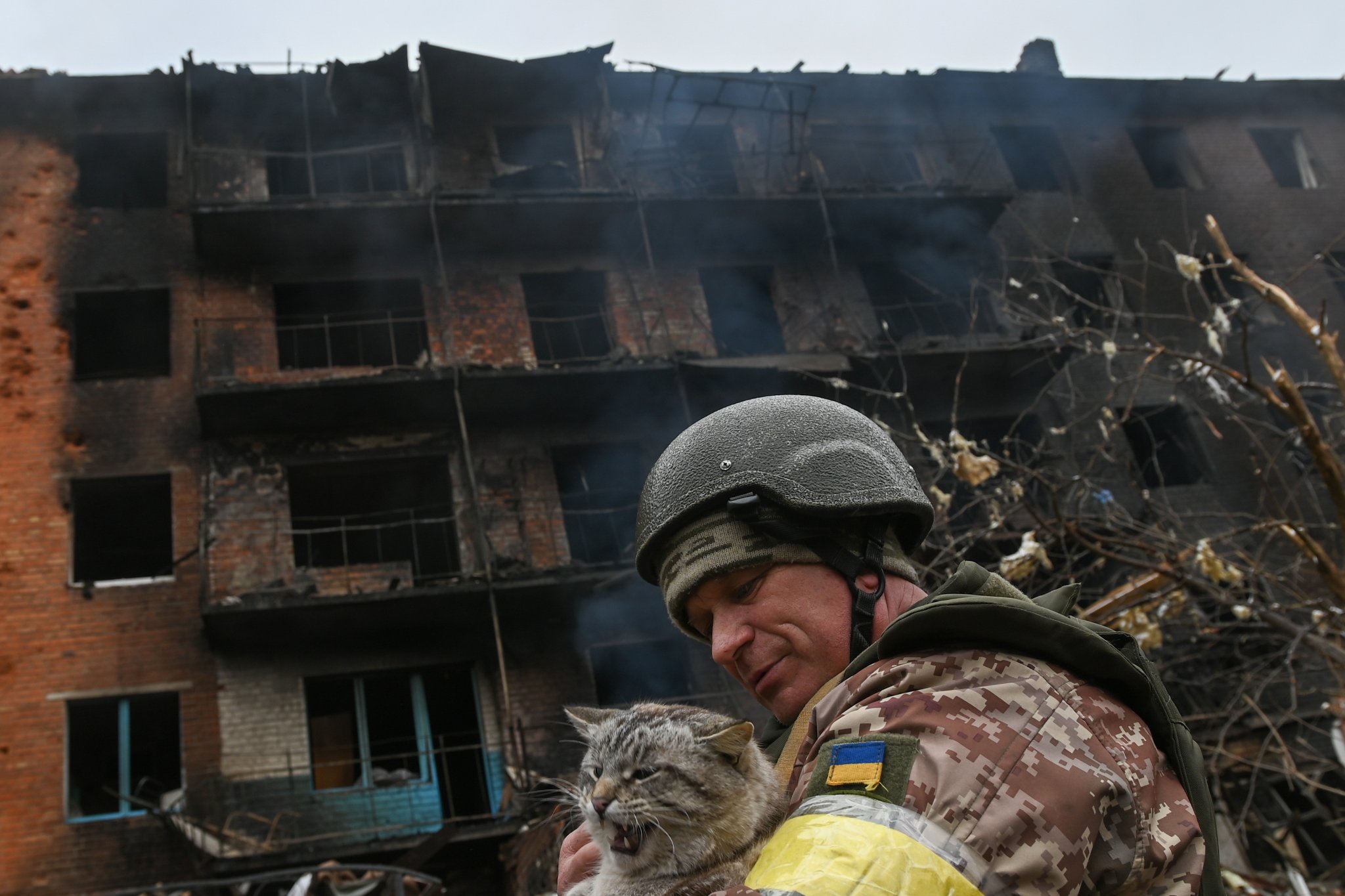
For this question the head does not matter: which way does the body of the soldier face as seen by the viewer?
to the viewer's left

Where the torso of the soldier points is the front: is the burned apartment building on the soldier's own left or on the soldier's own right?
on the soldier's own right

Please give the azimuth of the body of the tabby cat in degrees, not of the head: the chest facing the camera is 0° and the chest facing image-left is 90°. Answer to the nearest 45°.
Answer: approximately 45°
